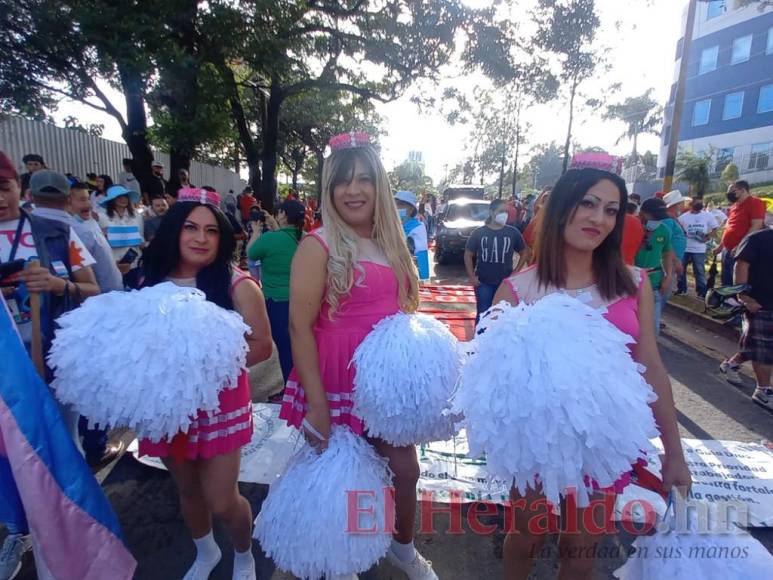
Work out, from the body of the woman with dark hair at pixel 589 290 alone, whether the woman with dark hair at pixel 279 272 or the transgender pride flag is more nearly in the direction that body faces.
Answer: the transgender pride flag

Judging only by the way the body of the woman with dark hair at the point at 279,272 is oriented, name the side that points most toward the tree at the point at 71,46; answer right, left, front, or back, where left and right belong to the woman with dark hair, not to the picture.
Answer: front

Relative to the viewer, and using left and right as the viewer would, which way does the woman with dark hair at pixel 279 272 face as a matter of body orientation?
facing away from the viewer and to the left of the viewer

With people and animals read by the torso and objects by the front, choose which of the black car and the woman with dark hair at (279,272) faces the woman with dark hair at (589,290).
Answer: the black car

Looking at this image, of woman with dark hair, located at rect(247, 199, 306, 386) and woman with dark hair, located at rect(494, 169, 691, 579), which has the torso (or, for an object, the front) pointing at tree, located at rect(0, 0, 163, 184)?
woman with dark hair, located at rect(247, 199, 306, 386)

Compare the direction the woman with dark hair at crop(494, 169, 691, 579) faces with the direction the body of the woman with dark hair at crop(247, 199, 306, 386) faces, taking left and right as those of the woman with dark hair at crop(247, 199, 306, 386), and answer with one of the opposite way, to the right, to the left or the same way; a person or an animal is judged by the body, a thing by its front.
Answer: to the left

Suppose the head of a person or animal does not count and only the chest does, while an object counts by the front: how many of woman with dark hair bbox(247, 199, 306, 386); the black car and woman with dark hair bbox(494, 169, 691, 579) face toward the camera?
2

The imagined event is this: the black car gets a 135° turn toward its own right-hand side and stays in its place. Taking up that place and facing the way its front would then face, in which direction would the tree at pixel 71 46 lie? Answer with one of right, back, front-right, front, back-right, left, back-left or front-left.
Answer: left

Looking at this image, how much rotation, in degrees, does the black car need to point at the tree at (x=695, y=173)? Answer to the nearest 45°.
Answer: approximately 135° to its left

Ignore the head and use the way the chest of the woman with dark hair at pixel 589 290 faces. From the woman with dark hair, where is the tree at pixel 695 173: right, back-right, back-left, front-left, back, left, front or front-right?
back

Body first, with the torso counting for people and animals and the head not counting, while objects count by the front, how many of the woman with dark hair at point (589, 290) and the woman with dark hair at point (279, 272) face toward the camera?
1

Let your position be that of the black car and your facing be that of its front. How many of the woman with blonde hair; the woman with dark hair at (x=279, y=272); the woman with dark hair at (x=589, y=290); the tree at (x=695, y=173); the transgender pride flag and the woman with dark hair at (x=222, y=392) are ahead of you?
5

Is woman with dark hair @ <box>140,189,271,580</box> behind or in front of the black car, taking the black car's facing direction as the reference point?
in front
